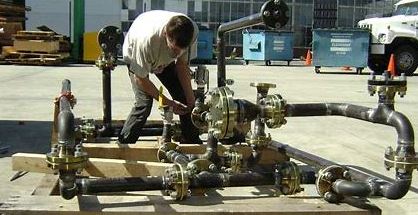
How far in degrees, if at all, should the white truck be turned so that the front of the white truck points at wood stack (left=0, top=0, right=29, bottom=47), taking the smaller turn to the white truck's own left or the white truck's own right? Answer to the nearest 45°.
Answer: approximately 45° to the white truck's own right

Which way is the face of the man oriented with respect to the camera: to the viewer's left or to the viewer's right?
to the viewer's right

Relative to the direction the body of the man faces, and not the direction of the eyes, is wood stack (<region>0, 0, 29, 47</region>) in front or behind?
behind

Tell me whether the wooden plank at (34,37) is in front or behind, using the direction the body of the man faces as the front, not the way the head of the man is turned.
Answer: behind

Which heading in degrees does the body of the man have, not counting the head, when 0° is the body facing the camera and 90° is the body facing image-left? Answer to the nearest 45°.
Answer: approximately 315°

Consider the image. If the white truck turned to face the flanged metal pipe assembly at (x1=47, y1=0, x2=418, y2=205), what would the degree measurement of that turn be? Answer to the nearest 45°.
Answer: approximately 45° to its left

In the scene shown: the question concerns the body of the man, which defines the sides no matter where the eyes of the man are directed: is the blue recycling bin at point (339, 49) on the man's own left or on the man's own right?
on the man's own left
